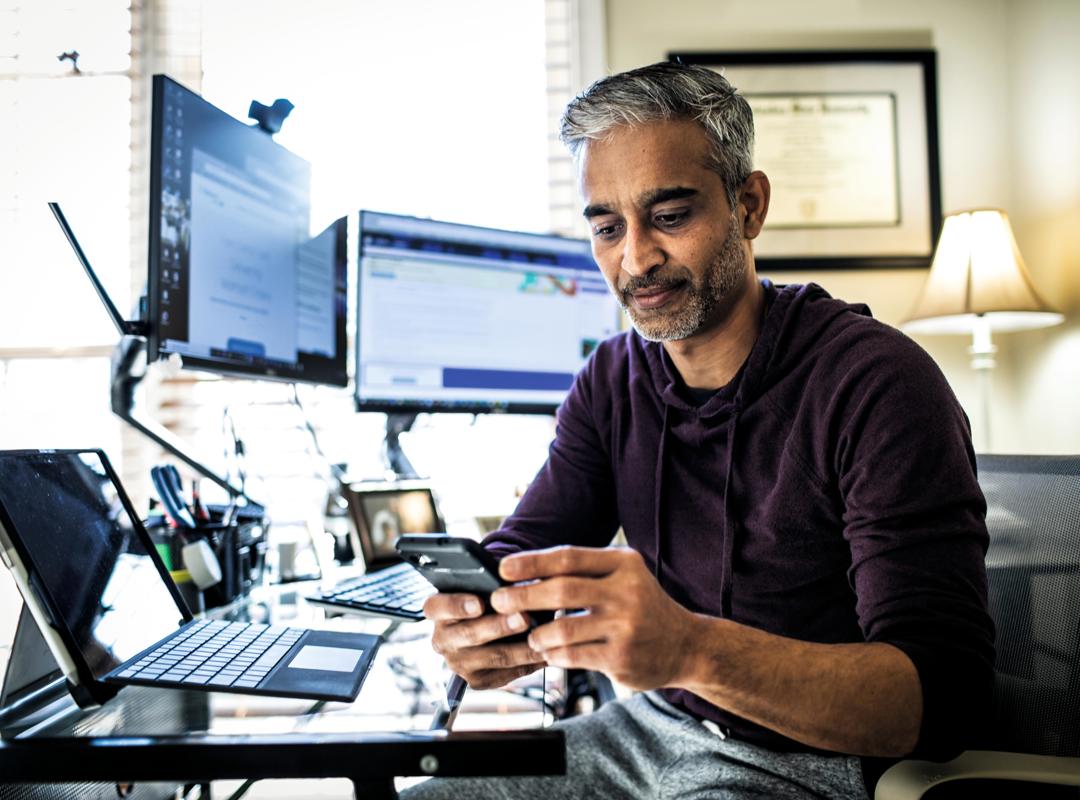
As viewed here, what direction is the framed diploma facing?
toward the camera

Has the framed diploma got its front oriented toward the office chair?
yes

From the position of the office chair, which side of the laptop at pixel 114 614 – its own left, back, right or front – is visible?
front

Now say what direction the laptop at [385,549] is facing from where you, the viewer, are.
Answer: facing the viewer and to the right of the viewer

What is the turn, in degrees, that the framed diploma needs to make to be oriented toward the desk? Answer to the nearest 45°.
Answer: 0° — it already faces it

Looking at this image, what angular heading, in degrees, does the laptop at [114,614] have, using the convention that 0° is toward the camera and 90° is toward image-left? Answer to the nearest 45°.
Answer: approximately 270°

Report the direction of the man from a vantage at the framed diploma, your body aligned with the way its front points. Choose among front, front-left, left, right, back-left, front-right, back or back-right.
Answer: front

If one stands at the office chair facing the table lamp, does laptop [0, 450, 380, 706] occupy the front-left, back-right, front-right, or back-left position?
back-left

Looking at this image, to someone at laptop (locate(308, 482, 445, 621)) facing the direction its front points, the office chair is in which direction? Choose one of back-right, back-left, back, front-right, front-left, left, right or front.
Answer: front

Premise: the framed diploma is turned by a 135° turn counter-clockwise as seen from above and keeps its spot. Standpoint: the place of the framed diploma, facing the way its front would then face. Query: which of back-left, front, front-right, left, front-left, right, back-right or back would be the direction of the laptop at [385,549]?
back

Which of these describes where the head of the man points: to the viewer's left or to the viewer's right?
to the viewer's left

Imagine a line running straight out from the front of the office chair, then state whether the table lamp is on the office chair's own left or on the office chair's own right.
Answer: on the office chair's own right

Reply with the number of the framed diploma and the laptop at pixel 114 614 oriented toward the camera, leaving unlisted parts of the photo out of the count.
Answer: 1
